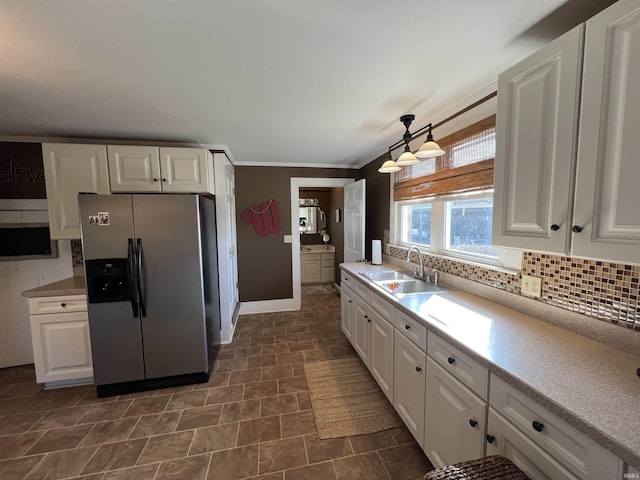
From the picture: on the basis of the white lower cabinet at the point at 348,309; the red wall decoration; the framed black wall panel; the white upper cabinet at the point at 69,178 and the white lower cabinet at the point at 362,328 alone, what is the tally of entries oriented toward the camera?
3

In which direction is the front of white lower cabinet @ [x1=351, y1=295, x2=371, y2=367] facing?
to the viewer's left

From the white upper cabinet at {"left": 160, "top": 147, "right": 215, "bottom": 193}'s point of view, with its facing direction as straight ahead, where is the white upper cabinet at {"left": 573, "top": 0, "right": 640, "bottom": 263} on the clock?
the white upper cabinet at {"left": 573, "top": 0, "right": 640, "bottom": 263} is roughly at 11 o'clock from the white upper cabinet at {"left": 160, "top": 147, "right": 215, "bottom": 193}.

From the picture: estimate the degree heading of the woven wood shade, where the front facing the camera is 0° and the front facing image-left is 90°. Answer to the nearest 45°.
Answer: approximately 45°

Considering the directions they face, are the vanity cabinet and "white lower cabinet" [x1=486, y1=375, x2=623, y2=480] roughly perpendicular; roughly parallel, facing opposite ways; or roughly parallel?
roughly perpendicular

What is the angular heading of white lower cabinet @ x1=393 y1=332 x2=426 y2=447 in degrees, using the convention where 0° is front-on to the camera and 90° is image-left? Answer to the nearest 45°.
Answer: approximately 90°

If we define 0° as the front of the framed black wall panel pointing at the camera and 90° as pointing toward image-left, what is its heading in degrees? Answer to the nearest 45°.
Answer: approximately 0°

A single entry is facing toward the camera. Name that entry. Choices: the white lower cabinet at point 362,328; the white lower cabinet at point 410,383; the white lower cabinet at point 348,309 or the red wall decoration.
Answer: the red wall decoration
